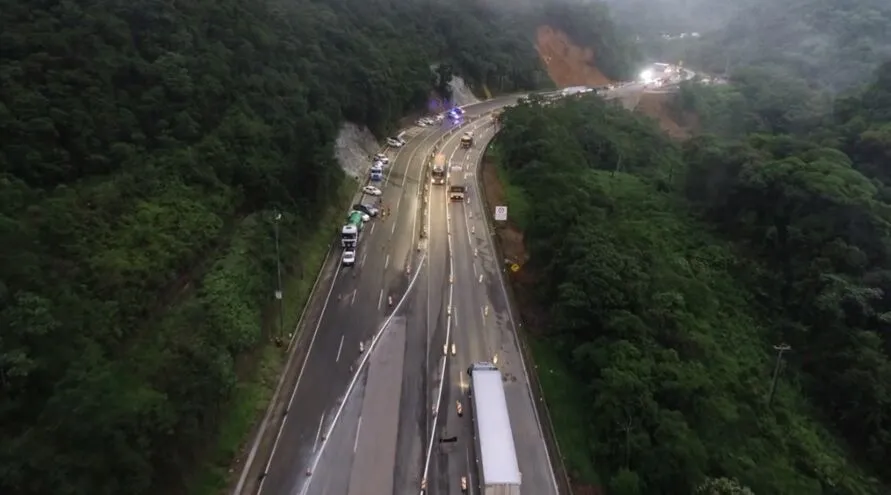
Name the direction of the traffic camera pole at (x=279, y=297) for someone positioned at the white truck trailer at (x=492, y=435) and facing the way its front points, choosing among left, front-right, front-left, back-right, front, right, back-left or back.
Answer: front-left

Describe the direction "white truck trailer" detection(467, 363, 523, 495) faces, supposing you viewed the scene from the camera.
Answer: facing away from the viewer

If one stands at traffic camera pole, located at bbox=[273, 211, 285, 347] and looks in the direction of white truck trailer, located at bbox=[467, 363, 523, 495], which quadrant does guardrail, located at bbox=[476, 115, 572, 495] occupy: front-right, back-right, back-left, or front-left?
front-left
